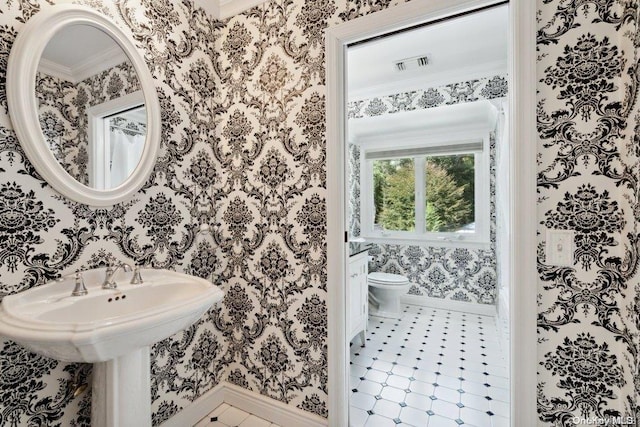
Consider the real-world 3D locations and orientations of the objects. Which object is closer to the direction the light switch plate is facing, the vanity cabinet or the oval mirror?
the oval mirror

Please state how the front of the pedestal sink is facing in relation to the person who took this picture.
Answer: facing the viewer and to the right of the viewer

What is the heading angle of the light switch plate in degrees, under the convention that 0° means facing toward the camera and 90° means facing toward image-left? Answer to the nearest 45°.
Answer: approximately 0°

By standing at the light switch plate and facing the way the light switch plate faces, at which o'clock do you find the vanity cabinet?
The vanity cabinet is roughly at 4 o'clock from the light switch plate.

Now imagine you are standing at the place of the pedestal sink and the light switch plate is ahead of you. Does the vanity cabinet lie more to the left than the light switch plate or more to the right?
left

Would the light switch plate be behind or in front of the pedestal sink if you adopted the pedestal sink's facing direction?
in front

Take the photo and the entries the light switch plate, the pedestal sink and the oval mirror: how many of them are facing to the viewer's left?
0

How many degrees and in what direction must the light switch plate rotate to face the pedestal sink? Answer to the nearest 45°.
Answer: approximately 45° to its right

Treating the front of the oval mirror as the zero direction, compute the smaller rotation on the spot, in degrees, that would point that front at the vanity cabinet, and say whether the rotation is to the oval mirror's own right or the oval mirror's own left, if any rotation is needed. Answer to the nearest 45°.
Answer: approximately 45° to the oval mirror's own left

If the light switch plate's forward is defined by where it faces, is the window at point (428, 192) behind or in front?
behind

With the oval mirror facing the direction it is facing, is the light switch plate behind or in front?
in front

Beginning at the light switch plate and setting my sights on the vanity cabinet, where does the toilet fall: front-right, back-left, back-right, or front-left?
front-right

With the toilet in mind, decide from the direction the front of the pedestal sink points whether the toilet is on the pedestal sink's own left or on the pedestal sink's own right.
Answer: on the pedestal sink's own left

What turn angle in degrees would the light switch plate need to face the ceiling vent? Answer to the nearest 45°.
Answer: approximately 135° to its right
